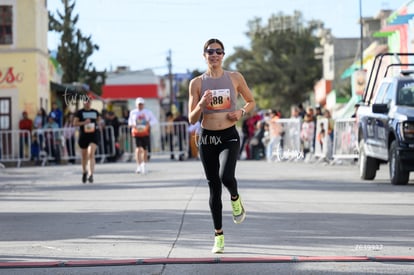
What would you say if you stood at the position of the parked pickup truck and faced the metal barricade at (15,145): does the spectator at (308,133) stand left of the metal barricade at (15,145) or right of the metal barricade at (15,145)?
right

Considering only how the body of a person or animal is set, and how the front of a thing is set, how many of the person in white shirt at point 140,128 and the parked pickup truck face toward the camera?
2

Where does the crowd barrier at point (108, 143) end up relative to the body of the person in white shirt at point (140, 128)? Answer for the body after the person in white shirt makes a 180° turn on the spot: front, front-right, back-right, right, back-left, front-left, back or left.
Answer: front

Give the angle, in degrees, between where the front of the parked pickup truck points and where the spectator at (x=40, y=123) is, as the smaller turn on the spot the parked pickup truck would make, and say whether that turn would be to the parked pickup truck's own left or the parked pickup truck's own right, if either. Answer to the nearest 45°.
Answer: approximately 135° to the parked pickup truck's own right

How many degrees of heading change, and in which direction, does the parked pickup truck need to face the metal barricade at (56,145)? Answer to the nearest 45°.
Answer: approximately 135° to its right

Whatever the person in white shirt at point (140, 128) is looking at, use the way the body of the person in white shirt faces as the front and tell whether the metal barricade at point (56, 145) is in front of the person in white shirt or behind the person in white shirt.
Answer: behind

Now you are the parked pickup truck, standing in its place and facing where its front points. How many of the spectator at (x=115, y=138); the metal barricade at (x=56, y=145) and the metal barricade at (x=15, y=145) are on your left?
0

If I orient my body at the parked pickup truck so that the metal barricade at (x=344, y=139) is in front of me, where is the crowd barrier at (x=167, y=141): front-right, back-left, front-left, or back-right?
front-left

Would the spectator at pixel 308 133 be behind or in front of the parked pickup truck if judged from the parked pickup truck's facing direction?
behind

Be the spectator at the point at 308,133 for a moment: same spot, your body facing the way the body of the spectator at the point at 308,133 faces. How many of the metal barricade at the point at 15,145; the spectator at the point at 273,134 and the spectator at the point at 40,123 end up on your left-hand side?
0

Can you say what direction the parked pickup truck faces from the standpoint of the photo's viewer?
facing the viewer

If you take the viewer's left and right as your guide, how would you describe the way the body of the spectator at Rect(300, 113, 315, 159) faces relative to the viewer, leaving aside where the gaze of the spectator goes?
facing the viewer and to the left of the viewer
